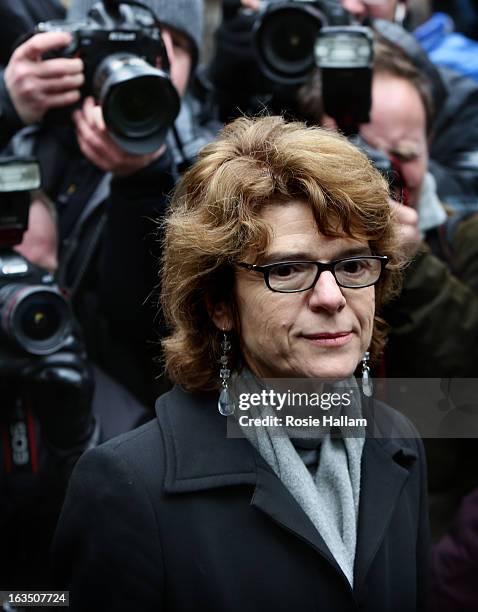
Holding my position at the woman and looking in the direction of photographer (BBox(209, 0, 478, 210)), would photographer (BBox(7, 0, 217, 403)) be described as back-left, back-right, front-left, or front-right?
front-left

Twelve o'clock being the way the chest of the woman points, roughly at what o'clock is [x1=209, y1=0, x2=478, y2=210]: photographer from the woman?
The photographer is roughly at 8 o'clock from the woman.

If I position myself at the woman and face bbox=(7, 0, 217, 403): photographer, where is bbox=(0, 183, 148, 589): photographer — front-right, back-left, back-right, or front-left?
front-left

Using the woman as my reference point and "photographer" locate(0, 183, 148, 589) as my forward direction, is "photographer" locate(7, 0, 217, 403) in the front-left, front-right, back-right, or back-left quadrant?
front-right

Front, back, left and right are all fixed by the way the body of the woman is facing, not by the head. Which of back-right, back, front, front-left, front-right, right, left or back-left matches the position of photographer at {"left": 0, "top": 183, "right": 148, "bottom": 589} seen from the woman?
back

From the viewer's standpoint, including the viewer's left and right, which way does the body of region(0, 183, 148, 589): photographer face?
facing the viewer

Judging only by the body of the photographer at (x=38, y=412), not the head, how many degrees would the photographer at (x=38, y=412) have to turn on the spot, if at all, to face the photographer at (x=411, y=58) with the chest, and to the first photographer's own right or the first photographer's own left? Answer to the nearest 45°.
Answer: approximately 135° to the first photographer's own left

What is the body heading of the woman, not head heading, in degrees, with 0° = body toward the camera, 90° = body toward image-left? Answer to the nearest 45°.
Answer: approximately 315°

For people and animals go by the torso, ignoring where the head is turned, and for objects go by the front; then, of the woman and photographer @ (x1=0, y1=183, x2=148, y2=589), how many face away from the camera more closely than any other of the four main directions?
0
